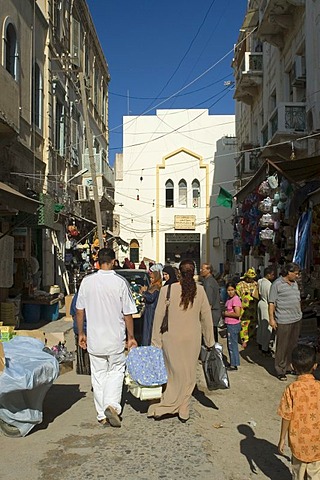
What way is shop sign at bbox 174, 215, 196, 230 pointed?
toward the camera

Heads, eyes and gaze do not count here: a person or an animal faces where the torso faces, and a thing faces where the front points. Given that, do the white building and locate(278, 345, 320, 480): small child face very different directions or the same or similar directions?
very different directions

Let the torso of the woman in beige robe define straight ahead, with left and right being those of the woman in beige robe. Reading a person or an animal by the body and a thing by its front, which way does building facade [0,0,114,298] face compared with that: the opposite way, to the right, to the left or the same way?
to the right

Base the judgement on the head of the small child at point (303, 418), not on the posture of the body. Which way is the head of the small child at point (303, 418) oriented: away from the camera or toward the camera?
away from the camera

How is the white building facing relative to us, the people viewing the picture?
facing the viewer

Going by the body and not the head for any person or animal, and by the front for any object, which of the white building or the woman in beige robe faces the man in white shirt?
the white building

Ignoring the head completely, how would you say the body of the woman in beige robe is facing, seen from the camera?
away from the camera

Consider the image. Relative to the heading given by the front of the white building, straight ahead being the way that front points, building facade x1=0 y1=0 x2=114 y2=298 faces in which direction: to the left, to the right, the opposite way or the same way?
to the left

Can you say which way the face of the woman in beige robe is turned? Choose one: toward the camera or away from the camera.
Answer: away from the camera

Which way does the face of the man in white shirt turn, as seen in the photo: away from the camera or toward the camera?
away from the camera

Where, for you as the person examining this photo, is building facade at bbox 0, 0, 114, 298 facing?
facing to the right of the viewer

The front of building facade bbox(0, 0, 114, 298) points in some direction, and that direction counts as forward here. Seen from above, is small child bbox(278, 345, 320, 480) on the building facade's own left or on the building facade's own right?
on the building facade's own right

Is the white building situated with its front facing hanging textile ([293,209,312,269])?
yes

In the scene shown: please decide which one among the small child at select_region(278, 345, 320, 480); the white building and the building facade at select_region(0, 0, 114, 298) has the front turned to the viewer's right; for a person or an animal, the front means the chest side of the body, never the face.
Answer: the building facade

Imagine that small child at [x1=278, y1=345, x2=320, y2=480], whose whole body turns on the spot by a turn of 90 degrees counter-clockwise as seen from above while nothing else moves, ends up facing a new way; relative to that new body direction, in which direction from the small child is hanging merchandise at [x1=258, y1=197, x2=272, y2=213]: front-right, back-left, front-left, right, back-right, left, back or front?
right

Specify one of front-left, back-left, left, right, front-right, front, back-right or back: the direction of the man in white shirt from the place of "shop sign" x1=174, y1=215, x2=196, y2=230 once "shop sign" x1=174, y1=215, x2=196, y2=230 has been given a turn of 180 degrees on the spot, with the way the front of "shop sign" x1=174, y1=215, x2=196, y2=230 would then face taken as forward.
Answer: back

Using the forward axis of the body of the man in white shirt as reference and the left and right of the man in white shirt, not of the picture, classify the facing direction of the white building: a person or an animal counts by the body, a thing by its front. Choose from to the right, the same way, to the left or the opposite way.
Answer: the opposite way
